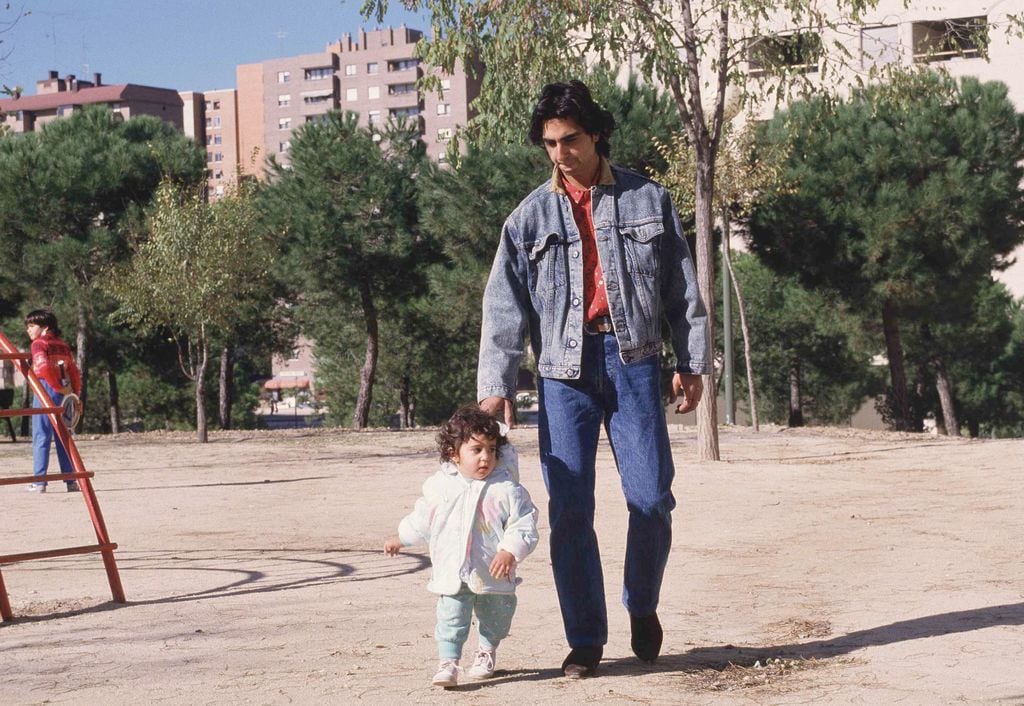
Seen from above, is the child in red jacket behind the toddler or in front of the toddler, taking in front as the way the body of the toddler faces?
behind

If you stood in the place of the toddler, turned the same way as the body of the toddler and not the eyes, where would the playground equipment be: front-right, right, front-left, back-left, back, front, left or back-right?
back-right

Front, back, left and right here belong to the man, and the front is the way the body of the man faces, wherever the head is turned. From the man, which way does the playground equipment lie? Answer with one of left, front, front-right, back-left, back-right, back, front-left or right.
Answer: back-right

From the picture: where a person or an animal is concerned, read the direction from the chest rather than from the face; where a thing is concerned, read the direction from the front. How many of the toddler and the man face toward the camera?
2

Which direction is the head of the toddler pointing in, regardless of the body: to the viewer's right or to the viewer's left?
to the viewer's right

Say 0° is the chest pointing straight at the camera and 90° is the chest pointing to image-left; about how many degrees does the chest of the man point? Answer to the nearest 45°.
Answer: approximately 0°
